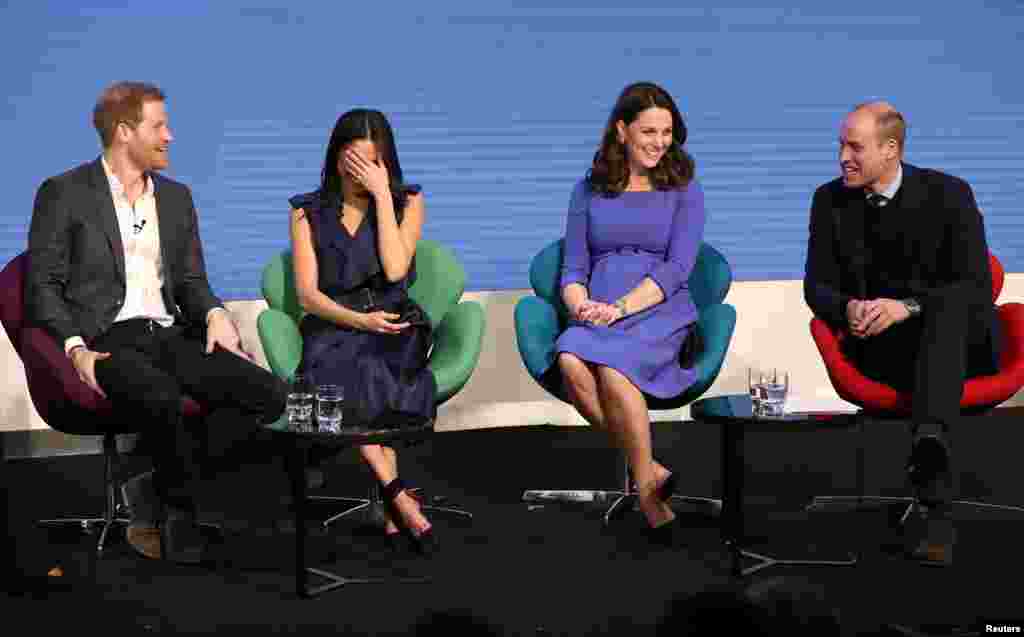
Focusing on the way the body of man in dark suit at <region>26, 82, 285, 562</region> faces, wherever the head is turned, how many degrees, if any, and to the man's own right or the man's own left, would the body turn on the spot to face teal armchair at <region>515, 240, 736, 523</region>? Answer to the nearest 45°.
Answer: approximately 45° to the man's own left

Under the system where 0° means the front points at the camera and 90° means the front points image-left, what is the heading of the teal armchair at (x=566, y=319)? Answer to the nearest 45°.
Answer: approximately 0°

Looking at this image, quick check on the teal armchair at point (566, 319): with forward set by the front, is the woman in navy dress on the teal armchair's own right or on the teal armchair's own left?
on the teal armchair's own right

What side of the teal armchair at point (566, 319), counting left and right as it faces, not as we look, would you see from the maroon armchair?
right

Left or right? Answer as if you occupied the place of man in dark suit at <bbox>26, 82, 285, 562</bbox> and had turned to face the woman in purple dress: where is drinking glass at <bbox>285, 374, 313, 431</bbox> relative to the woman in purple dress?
right

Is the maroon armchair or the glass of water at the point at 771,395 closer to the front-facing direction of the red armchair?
the glass of water

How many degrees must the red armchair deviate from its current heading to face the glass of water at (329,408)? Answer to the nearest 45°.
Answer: approximately 45° to its right

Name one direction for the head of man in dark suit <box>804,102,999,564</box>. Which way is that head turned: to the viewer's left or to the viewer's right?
to the viewer's left

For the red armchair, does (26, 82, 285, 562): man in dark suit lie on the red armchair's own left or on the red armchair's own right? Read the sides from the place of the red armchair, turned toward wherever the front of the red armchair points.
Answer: on the red armchair's own right

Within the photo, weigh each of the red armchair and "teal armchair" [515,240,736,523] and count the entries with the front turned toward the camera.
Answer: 2

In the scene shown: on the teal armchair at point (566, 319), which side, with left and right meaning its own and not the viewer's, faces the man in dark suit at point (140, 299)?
right

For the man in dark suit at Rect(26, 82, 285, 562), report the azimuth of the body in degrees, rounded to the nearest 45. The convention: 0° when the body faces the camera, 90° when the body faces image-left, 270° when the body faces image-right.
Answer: approximately 315°
